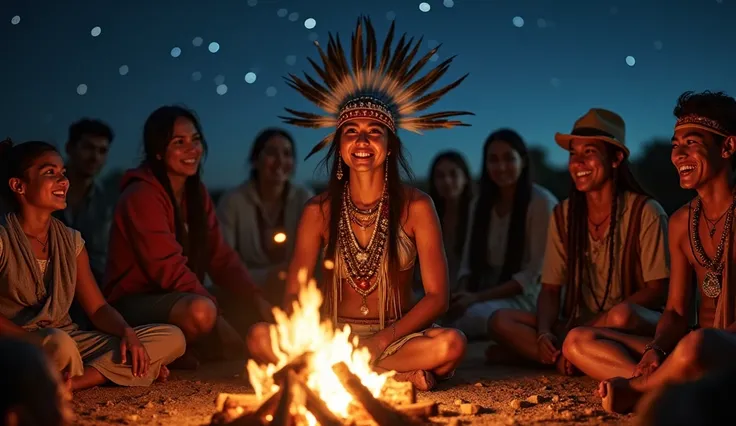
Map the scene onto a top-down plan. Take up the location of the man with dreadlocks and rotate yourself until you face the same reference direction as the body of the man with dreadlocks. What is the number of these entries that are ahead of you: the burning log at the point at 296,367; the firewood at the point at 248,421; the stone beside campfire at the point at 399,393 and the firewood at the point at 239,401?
4

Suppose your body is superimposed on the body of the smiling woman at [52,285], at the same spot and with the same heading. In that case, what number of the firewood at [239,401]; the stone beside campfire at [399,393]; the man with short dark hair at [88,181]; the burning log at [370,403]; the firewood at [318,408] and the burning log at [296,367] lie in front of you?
5

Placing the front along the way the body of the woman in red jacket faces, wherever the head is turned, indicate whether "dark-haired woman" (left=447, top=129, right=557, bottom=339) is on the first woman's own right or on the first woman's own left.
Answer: on the first woman's own left

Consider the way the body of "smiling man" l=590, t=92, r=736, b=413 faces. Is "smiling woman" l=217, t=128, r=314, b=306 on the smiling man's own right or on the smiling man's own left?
on the smiling man's own right

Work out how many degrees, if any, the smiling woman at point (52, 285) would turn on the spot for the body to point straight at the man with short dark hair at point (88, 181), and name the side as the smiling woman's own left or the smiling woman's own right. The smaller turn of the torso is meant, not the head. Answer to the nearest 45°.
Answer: approximately 135° to the smiling woman's own left

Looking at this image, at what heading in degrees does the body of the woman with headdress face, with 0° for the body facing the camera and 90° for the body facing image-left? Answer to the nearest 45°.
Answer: approximately 0°

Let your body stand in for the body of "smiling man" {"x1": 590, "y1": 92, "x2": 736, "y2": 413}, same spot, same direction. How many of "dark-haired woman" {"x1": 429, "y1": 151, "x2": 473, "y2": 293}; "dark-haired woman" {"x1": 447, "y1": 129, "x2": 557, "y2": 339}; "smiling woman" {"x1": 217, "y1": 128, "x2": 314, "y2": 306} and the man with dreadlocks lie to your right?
4

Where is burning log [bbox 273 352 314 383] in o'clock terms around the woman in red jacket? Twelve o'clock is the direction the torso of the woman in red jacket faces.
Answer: The burning log is roughly at 1 o'clock from the woman in red jacket.

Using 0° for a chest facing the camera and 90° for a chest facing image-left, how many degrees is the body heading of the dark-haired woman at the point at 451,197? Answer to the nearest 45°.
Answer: approximately 0°

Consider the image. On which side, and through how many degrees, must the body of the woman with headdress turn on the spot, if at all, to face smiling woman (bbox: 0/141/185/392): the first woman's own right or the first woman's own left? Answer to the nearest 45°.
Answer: approximately 90° to the first woman's own right

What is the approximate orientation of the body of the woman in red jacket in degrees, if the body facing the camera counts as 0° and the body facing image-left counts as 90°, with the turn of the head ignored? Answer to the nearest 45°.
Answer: approximately 315°

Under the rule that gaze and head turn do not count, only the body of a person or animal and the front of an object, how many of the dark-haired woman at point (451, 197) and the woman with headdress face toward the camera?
2

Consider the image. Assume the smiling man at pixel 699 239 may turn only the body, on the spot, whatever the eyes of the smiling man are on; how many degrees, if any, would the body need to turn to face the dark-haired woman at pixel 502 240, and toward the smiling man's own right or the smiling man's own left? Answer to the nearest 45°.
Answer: approximately 90° to the smiling man's own right

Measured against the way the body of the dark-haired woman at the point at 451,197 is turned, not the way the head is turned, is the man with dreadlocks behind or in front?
in front

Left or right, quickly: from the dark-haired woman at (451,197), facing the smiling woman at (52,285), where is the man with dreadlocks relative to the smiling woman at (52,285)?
left
